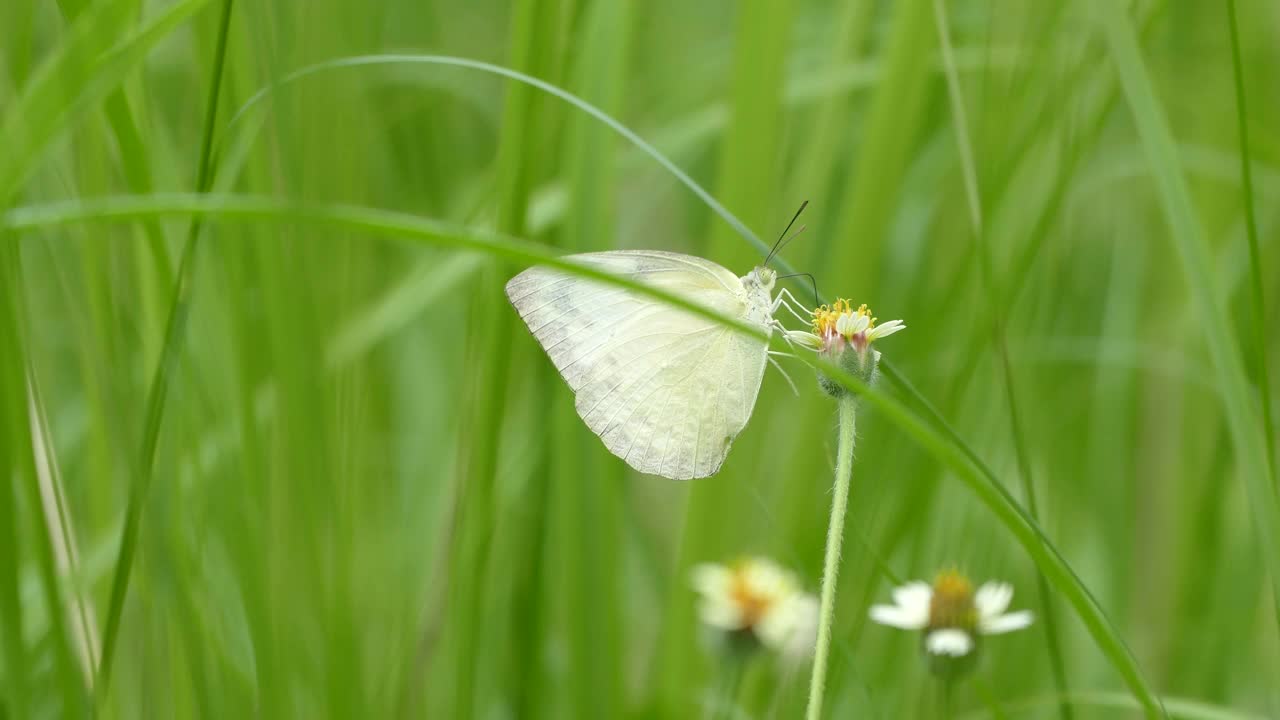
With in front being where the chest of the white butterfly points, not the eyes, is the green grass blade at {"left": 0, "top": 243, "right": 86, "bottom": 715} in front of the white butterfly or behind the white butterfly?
behind

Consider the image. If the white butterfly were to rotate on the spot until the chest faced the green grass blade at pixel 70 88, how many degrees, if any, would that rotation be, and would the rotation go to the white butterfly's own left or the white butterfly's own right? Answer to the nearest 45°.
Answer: approximately 135° to the white butterfly's own right

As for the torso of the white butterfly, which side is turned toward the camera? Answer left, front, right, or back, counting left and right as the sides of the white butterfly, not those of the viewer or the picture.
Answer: right
